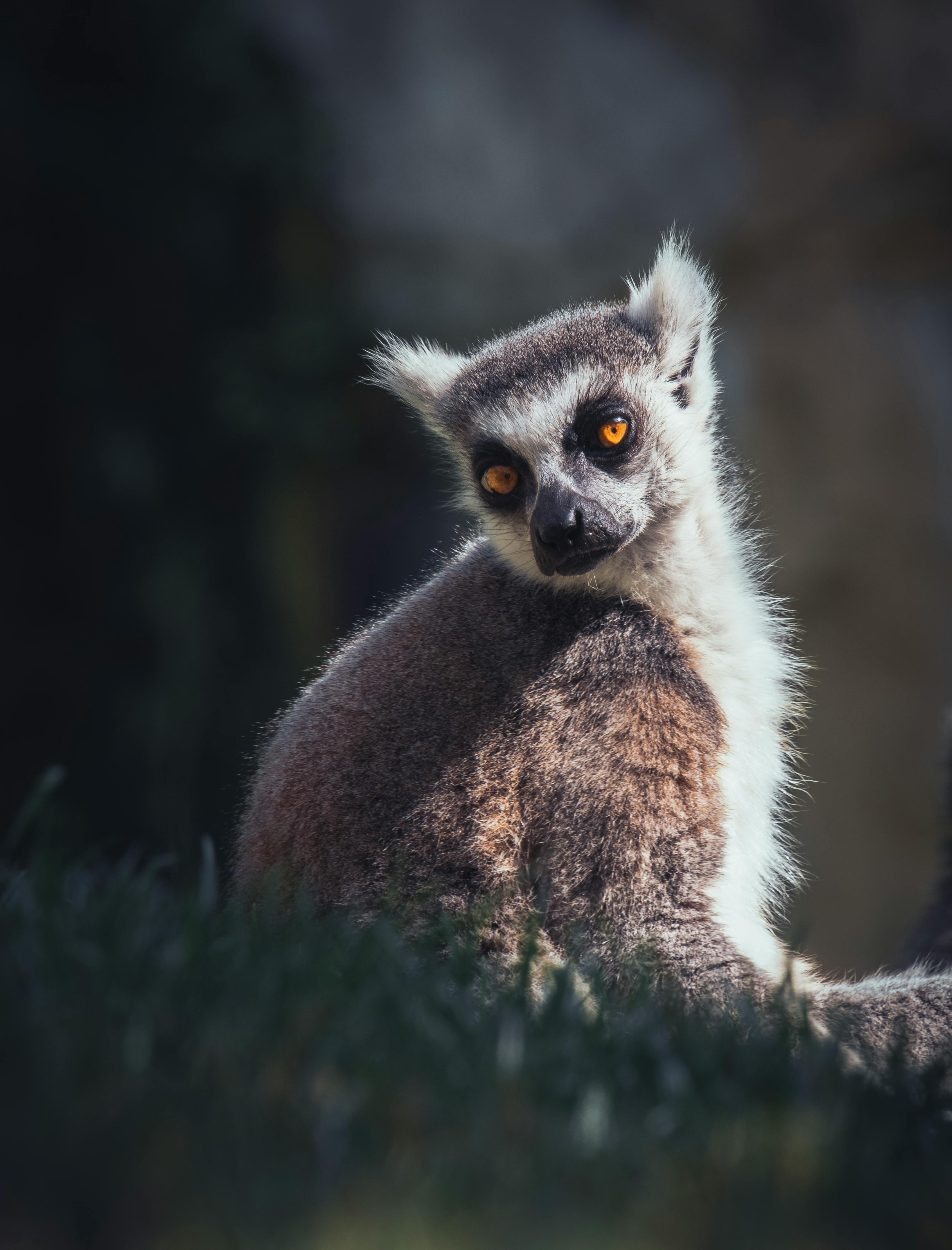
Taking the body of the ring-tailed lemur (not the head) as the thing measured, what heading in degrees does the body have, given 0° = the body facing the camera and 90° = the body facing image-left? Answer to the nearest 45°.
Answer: approximately 270°
